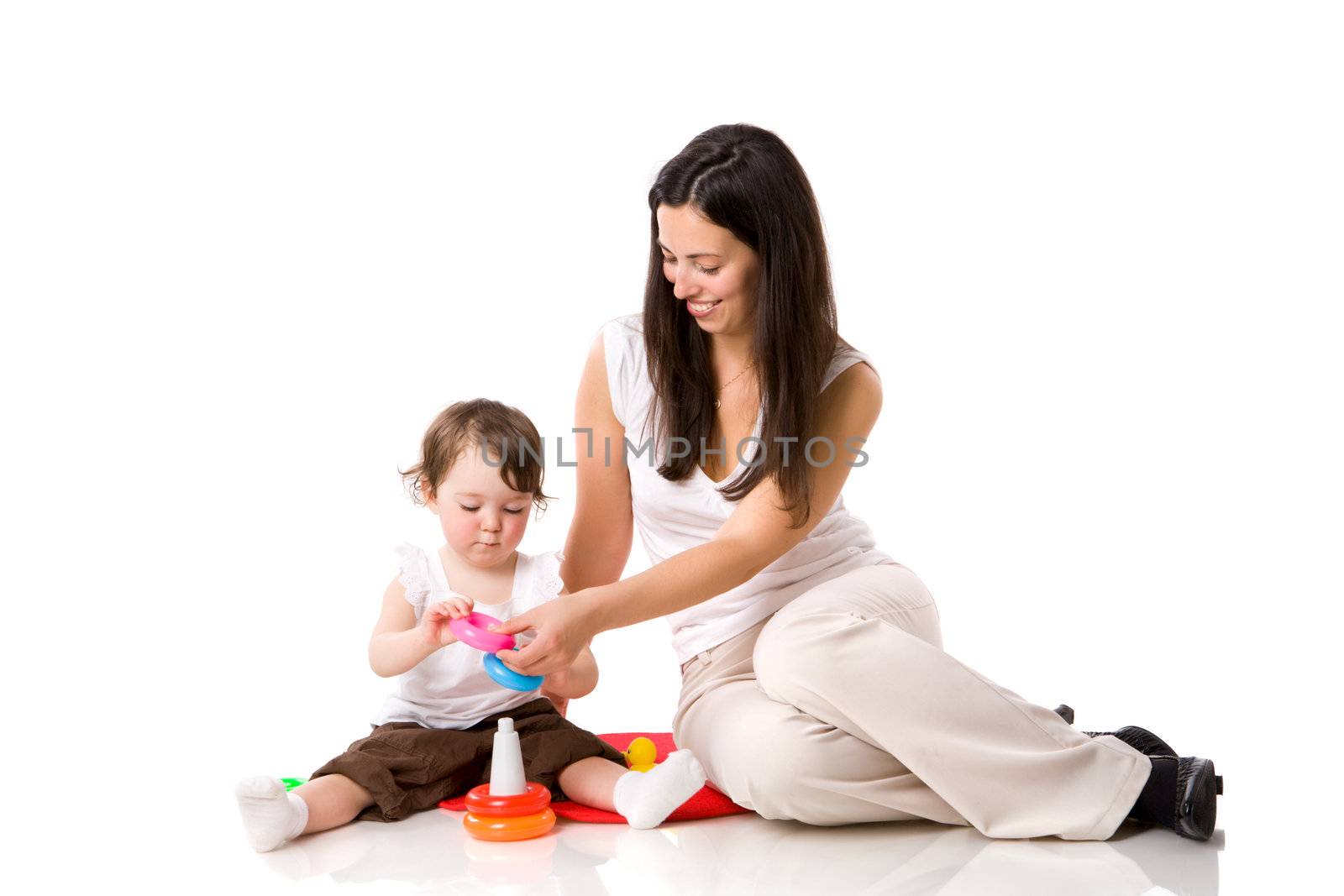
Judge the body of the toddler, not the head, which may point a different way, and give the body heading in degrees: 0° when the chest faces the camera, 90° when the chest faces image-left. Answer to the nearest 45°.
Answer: approximately 0°
